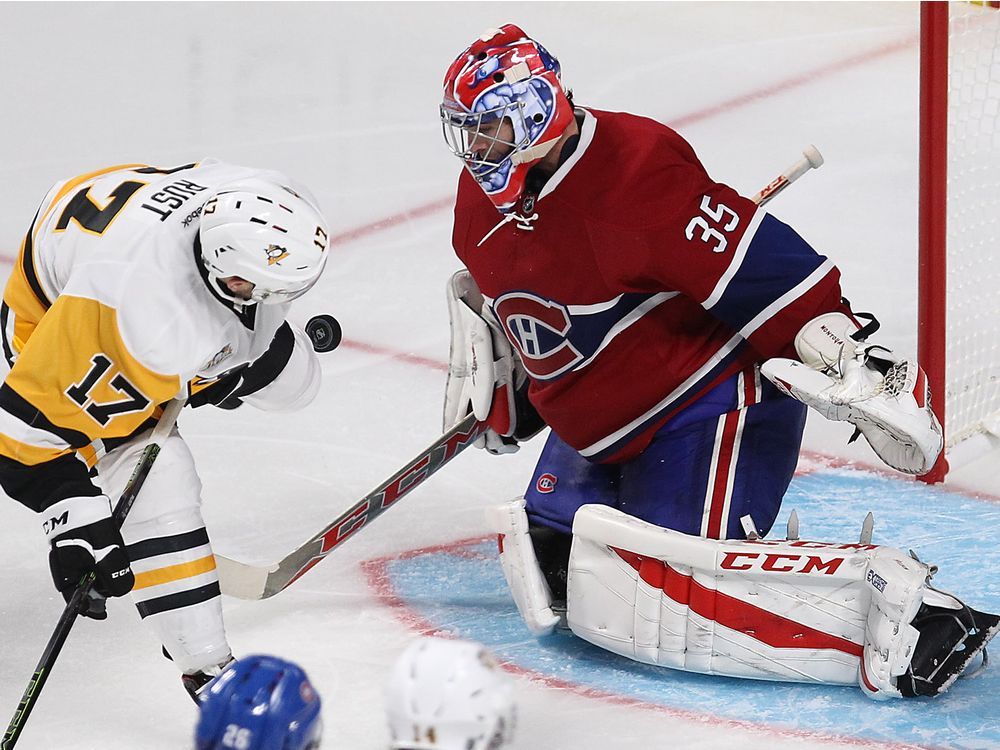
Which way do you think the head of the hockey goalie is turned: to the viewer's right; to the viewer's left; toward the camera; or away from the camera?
to the viewer's left

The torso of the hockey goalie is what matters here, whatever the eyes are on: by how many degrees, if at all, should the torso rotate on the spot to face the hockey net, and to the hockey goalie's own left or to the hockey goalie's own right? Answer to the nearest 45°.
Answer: approximately 180°

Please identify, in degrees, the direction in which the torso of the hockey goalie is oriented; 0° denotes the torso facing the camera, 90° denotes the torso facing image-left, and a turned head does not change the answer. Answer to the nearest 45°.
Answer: approximately 45°

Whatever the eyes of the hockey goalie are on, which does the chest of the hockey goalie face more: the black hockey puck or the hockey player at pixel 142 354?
the hockey player

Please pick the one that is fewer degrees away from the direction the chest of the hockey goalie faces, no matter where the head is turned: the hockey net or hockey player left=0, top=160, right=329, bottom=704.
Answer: the hockey player

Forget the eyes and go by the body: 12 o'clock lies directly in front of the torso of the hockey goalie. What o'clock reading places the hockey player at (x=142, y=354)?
The hockey player is roughly at 1 o'clock from the hockey goalie.

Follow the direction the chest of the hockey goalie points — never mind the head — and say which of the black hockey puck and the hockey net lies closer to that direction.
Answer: the black hockey puck
